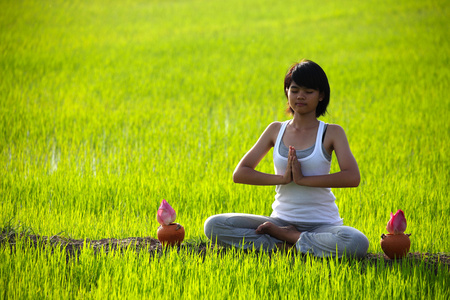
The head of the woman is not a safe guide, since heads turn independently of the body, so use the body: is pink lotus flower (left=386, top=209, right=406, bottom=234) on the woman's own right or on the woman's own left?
on the woman's own left

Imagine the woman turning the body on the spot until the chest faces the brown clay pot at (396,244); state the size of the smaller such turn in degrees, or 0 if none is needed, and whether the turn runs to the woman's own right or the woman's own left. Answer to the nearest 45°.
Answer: approximately 135° to the woman's own left

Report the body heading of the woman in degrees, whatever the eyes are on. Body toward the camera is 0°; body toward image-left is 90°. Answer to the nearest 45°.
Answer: approximately 45°

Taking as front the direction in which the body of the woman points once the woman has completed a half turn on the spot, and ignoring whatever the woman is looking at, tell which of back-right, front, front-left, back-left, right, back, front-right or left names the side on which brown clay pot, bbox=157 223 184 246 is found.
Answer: back-left

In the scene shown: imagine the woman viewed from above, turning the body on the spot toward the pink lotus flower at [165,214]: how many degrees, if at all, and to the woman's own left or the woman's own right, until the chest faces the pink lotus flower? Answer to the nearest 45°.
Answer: approximately 45° to the woman's own right
